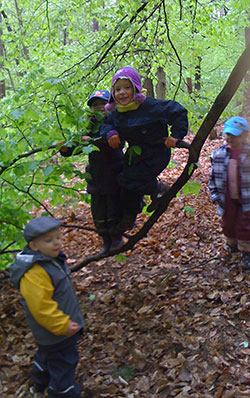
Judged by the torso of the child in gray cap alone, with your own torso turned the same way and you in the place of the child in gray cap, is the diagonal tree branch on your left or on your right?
on your left

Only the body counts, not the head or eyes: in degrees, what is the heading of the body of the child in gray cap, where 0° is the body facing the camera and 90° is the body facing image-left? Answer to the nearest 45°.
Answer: approximately 315°

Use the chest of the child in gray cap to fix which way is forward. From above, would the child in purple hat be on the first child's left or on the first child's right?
on the first child's left
